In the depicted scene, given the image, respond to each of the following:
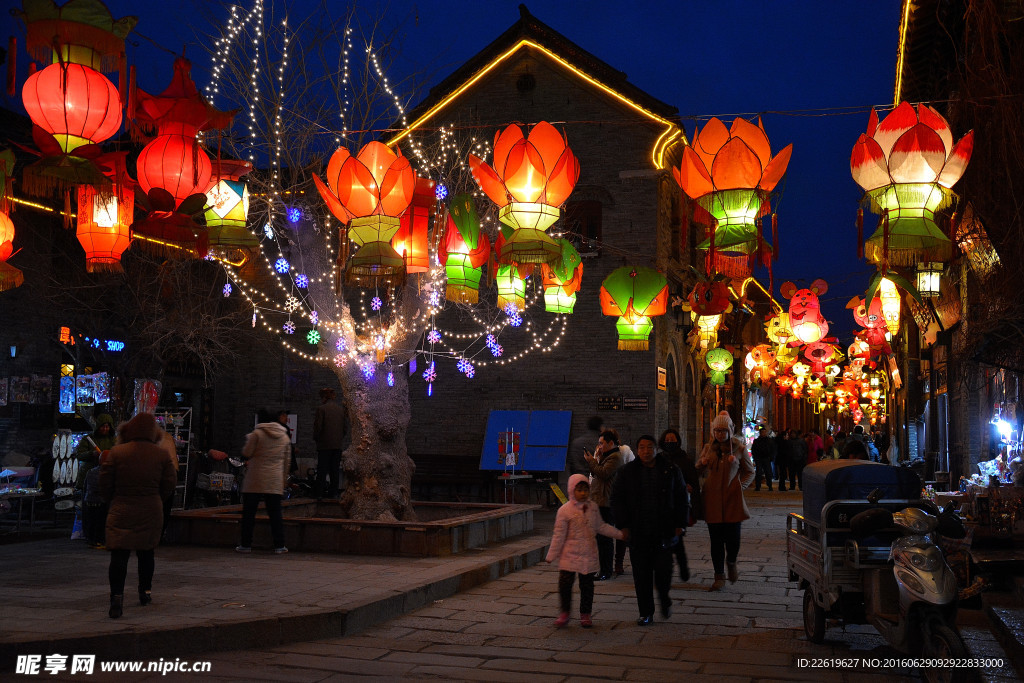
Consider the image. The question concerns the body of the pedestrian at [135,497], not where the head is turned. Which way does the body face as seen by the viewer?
away from the camera

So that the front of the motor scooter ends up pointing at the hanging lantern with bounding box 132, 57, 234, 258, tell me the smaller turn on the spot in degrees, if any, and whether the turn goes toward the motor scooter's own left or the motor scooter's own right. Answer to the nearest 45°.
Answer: approximately 135° to the motor scooter's own right

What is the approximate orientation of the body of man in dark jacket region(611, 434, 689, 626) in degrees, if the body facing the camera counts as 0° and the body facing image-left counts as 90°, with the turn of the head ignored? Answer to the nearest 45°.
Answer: approximately 0°

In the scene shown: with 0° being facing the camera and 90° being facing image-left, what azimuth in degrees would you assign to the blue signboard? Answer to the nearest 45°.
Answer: approximately 0°

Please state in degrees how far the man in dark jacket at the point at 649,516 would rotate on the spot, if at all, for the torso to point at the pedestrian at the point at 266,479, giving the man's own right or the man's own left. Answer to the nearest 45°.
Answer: approximately 135° to the man's own right

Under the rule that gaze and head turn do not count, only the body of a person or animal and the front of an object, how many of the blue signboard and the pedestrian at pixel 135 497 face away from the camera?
1

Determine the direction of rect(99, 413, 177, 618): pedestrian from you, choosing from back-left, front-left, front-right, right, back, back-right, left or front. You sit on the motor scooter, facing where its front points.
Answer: back-right
